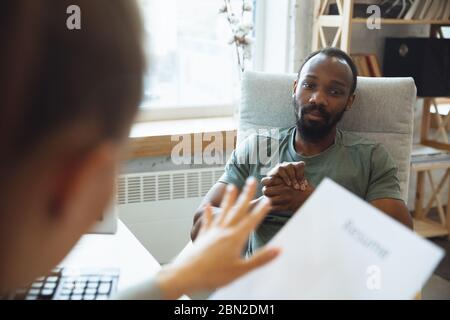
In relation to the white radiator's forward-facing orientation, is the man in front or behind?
in front

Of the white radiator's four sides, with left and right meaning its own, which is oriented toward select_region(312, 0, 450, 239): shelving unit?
left

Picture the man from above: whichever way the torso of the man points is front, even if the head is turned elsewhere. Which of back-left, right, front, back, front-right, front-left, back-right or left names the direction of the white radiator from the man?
back-right

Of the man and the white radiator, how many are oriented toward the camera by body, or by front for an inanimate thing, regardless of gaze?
2

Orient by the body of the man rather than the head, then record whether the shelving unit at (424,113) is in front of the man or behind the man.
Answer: behind

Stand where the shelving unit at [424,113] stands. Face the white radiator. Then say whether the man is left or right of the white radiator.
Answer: left

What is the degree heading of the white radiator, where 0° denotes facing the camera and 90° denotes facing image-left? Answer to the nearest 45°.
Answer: approximately 0°

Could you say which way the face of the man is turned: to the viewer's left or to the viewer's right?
to the viewer's left

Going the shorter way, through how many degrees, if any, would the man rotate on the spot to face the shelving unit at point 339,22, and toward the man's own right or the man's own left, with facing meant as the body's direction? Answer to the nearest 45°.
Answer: approximately 180°

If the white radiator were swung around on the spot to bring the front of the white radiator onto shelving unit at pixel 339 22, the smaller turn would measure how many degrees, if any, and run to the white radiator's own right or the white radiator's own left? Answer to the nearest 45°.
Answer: approximately 90° to the white radiator's own left

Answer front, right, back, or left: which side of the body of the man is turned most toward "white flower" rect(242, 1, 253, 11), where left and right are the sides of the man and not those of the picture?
back
